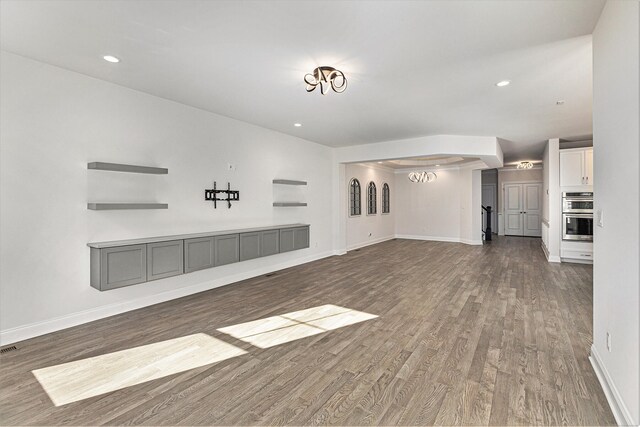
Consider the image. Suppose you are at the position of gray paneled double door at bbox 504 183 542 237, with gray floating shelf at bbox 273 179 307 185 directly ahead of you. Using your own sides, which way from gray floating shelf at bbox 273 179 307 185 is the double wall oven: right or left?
left

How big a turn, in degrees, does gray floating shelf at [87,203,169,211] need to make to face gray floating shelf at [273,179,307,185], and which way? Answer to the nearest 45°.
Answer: approximately 90° to its left

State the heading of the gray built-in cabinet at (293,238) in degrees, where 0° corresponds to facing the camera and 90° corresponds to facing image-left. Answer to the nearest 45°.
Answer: approximately 315°

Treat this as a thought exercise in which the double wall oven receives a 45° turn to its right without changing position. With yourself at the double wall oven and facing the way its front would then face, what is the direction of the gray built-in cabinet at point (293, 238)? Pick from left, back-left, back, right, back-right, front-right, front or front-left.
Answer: front

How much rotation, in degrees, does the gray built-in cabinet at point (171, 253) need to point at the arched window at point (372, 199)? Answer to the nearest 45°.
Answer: approximately 90° to its left

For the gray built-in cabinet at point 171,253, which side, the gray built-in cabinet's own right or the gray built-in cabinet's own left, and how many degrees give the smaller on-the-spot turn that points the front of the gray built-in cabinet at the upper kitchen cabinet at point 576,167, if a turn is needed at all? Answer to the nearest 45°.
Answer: approximately 45° to the gray built-in cabinet's own left

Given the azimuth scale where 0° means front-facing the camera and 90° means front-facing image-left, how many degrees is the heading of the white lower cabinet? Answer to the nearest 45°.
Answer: approximately 0°

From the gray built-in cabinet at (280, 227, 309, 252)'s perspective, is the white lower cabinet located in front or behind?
in front

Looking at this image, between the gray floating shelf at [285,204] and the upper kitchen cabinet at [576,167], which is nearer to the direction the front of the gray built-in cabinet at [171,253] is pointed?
the upper kitchen cabinet

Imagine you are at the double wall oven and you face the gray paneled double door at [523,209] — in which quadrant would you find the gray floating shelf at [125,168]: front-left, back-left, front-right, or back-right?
back-left

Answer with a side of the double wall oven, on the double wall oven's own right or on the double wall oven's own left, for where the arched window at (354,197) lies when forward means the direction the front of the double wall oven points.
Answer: on the double wall oven's own right

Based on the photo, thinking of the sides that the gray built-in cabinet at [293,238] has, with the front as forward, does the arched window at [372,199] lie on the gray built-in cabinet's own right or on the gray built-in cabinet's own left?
on the gray built-in cabinet's own left

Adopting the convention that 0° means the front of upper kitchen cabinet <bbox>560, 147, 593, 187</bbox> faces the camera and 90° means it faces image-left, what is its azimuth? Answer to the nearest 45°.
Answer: approximately 0°

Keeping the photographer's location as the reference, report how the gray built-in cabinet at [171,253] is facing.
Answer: facing the viewer and to the right of the viewer
